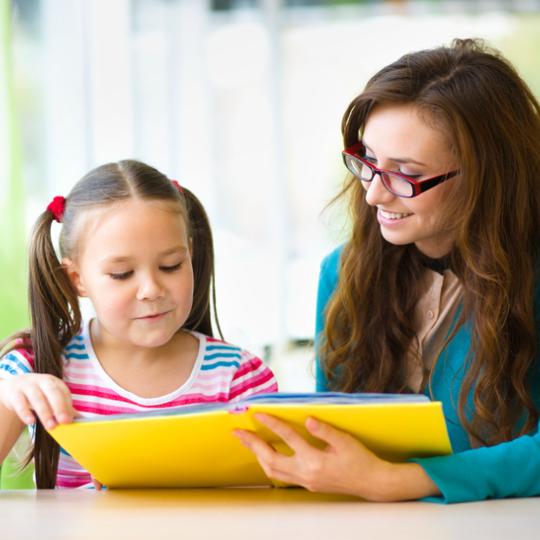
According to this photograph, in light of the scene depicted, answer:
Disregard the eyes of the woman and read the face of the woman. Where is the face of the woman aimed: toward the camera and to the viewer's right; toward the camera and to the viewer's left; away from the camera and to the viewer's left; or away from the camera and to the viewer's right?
toward the camera and to the viewer's left

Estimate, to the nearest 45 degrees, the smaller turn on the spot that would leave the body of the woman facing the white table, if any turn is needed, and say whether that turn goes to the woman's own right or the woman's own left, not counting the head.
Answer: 0° — they already face it

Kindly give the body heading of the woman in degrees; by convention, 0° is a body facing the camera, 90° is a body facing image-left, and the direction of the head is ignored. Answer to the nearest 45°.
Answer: approximately 45°

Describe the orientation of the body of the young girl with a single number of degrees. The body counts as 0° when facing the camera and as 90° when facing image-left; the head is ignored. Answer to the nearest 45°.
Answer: approximately 0°

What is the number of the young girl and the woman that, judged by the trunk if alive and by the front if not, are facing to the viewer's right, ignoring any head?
0
